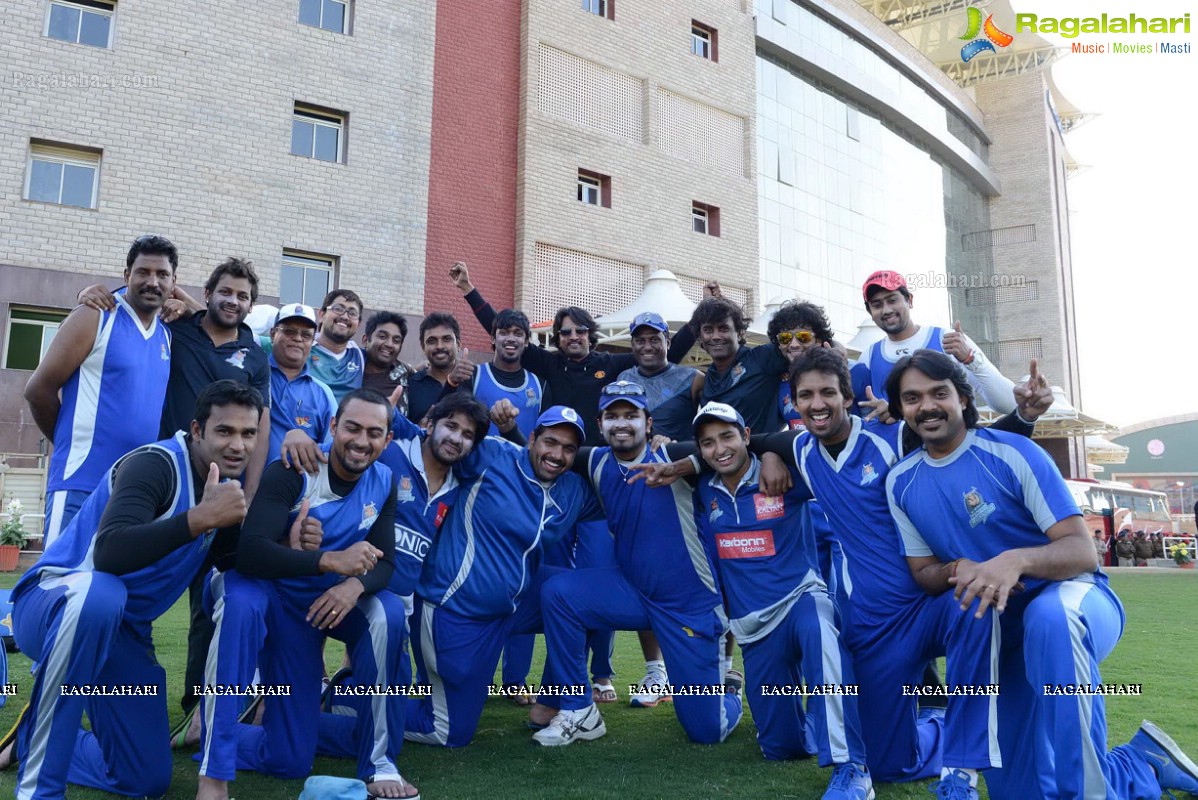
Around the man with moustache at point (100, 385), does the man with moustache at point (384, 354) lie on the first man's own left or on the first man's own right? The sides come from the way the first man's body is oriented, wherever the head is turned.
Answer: on the first man's own left

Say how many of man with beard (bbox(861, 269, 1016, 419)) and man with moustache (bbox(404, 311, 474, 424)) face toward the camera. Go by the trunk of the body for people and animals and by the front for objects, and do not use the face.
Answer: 2

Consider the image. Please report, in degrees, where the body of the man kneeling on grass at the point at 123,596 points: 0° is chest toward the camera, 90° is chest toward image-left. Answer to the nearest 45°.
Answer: approximately 315°

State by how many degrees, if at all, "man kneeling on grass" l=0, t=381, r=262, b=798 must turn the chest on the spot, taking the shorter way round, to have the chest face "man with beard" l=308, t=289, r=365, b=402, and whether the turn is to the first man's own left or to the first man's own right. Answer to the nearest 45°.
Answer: approximately 90° to the first man's own left

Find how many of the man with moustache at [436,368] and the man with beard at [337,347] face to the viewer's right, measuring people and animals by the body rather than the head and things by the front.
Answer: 0

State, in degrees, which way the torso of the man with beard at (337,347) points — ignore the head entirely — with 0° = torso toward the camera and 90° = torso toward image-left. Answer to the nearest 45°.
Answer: approximately 0°
